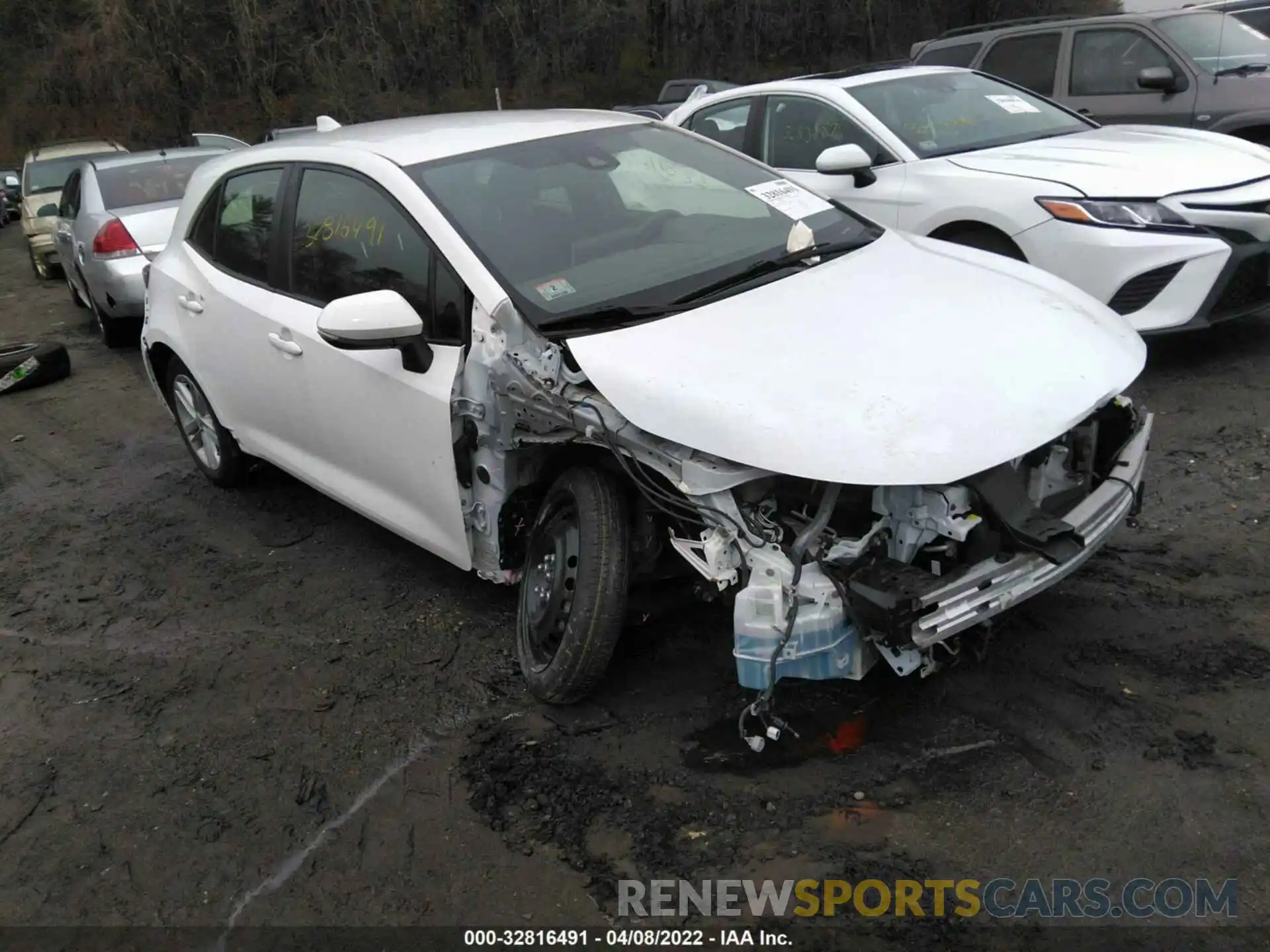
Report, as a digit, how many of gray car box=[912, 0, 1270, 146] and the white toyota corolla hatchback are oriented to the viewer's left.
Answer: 0

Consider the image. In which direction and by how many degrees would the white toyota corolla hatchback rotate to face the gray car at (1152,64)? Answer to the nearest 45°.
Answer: approximately 90° to its left

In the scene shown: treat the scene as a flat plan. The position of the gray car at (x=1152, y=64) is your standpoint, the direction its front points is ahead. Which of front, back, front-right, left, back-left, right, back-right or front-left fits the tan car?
back-right

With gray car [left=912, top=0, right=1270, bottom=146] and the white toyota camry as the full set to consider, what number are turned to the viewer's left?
0

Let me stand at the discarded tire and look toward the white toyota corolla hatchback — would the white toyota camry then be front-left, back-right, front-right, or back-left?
front-left

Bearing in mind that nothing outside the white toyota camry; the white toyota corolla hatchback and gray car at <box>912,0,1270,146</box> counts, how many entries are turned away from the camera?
0

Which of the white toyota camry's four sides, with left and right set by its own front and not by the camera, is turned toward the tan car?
back

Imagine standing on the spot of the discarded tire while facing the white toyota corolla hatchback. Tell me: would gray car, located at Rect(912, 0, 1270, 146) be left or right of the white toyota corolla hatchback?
left

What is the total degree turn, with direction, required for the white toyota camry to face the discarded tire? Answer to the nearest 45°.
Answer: approximately 135° to its right

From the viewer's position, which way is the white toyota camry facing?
facing the viewer and to the right of the viewer

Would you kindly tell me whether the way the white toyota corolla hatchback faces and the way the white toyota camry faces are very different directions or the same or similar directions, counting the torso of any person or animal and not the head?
same or similar directions

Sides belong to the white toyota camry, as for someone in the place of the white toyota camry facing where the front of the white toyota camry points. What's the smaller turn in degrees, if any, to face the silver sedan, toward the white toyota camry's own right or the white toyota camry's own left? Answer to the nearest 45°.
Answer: approximately 135° to the white toyota camry's own right

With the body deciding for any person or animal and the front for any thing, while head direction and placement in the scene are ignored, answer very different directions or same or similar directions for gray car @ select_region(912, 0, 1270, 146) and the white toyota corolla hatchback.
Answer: same or similar directions

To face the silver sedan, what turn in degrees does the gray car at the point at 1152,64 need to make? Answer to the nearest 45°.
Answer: approximately 135° to its right
